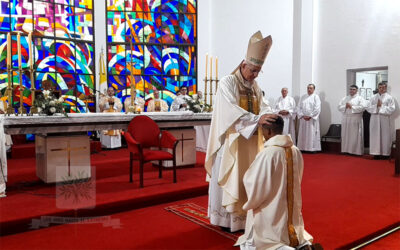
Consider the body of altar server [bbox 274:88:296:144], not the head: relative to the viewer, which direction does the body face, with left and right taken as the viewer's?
facing the viewer

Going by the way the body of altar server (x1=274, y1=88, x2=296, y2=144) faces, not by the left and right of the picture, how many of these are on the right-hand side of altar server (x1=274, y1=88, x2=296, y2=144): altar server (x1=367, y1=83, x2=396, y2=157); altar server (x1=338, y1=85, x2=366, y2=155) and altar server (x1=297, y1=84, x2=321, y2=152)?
0

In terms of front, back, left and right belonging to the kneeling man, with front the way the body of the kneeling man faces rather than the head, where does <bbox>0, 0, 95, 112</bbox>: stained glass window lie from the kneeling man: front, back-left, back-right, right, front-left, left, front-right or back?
front

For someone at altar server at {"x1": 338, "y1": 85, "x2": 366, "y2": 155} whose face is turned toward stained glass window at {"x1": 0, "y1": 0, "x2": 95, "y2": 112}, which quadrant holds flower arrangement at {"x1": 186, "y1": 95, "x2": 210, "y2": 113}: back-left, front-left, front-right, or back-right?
front-left

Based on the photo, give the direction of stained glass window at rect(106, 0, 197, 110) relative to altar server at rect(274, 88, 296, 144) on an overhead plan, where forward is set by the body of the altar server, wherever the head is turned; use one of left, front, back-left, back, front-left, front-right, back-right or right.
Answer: right

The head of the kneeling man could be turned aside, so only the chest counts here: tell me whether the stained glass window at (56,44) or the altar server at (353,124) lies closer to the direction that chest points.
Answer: the stained glass window

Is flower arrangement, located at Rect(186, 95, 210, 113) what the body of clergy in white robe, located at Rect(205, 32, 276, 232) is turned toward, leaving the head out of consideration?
no

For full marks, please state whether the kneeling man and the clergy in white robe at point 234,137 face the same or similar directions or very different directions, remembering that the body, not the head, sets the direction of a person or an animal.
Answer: very different directions

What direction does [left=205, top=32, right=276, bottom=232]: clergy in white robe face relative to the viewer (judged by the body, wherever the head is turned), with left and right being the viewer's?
facing the viewer and to the right of the viewer

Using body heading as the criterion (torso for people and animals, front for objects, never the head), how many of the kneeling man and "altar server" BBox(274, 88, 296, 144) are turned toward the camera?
1

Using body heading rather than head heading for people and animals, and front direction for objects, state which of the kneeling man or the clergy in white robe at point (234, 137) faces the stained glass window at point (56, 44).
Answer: the kneeling man

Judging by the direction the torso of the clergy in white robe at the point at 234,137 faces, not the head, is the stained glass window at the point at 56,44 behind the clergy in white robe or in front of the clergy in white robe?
behind

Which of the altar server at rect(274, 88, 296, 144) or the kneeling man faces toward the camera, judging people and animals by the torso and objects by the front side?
the altar server

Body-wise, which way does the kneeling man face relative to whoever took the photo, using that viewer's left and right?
facing away from the viewer and to the left of the viewer

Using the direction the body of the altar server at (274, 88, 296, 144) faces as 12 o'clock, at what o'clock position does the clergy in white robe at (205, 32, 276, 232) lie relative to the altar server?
The clergy in white robe is roughly at 12 o'clock from the altar server.

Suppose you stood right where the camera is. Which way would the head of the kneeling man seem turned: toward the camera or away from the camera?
away from the camera

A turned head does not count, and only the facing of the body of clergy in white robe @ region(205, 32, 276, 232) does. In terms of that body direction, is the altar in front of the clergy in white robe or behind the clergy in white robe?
behind

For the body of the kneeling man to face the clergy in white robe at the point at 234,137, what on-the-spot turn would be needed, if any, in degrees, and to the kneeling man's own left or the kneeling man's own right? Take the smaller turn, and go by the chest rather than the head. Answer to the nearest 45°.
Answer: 0° — they already face them
